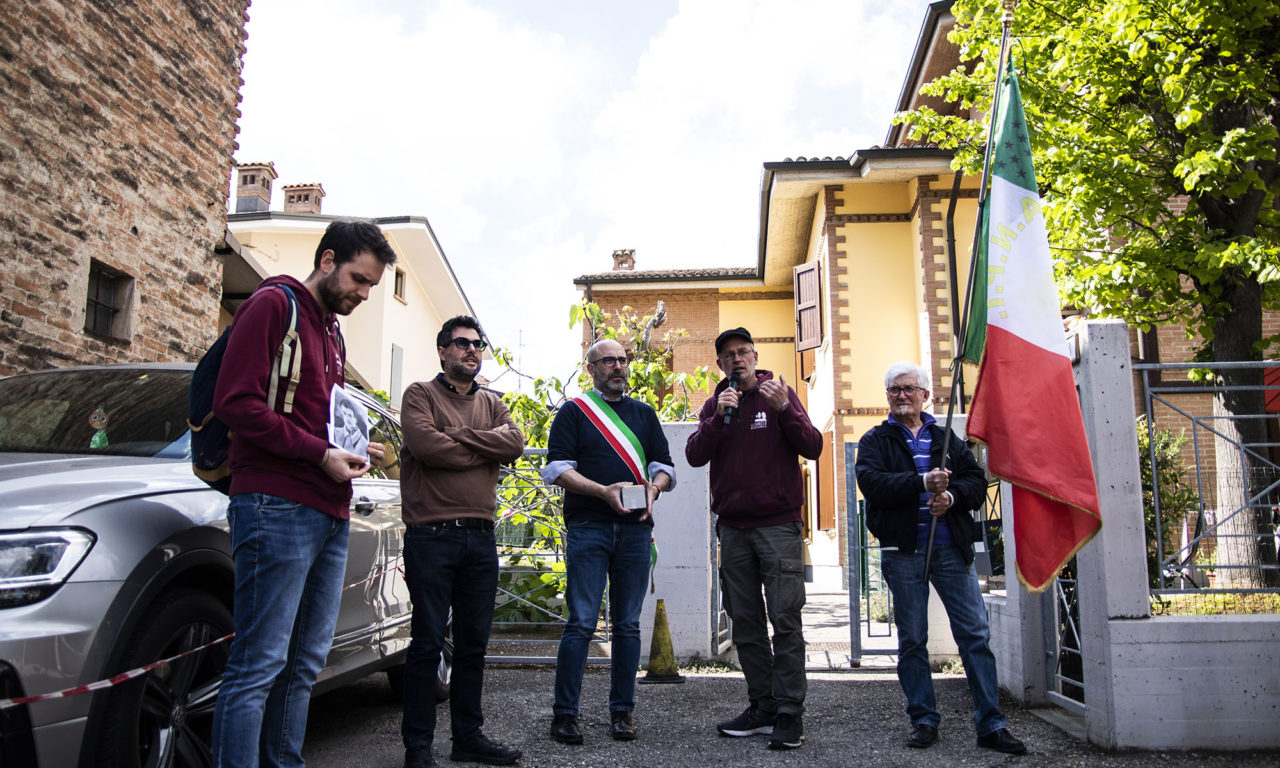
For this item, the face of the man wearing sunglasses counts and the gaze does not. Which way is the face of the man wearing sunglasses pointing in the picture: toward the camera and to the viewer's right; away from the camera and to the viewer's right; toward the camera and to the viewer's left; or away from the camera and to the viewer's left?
toward the camera and to the viewer's right

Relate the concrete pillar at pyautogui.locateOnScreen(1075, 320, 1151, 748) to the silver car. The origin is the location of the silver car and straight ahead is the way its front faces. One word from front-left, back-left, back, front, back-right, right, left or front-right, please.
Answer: back-left

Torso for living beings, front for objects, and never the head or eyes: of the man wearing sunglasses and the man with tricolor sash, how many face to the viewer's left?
0

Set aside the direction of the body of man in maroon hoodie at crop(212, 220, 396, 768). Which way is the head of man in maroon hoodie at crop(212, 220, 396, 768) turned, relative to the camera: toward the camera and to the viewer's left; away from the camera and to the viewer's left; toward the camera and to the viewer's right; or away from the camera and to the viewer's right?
toward the camera and to the viewer's right

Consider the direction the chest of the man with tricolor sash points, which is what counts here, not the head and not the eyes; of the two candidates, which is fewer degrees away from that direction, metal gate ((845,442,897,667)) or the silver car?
the silver car

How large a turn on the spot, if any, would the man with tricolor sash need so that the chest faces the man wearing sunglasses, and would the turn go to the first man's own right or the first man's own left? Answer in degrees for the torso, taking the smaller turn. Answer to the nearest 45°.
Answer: approximately 45° to the first man's own right

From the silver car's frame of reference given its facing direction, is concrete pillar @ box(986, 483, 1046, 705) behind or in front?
behind

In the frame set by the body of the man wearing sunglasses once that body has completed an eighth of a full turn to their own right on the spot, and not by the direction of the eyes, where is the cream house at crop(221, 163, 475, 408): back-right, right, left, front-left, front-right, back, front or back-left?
back

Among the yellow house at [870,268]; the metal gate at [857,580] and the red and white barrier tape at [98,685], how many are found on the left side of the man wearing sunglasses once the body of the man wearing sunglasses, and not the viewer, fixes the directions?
2

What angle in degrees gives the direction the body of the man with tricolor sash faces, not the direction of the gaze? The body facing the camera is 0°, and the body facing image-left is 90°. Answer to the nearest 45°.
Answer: approximately 0°

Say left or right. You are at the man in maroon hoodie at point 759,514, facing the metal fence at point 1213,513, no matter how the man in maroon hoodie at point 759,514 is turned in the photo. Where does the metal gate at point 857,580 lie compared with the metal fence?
left

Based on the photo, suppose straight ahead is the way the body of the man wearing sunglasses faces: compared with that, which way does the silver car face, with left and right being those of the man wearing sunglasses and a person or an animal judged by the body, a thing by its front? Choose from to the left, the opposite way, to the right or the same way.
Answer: to the right

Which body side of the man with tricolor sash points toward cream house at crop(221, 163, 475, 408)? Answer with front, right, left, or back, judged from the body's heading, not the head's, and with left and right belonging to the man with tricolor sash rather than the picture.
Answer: back

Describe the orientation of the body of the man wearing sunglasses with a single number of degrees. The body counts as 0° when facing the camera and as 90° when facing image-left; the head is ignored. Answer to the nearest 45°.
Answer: approximately 315°

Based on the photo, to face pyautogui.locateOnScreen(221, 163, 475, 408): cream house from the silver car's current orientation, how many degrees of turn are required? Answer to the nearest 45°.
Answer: approximately 135° to its right

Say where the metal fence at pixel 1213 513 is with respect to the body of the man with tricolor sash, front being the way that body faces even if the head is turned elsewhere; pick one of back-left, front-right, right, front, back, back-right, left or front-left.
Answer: left

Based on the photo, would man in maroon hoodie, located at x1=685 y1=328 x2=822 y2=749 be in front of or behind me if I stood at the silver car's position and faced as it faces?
behind
